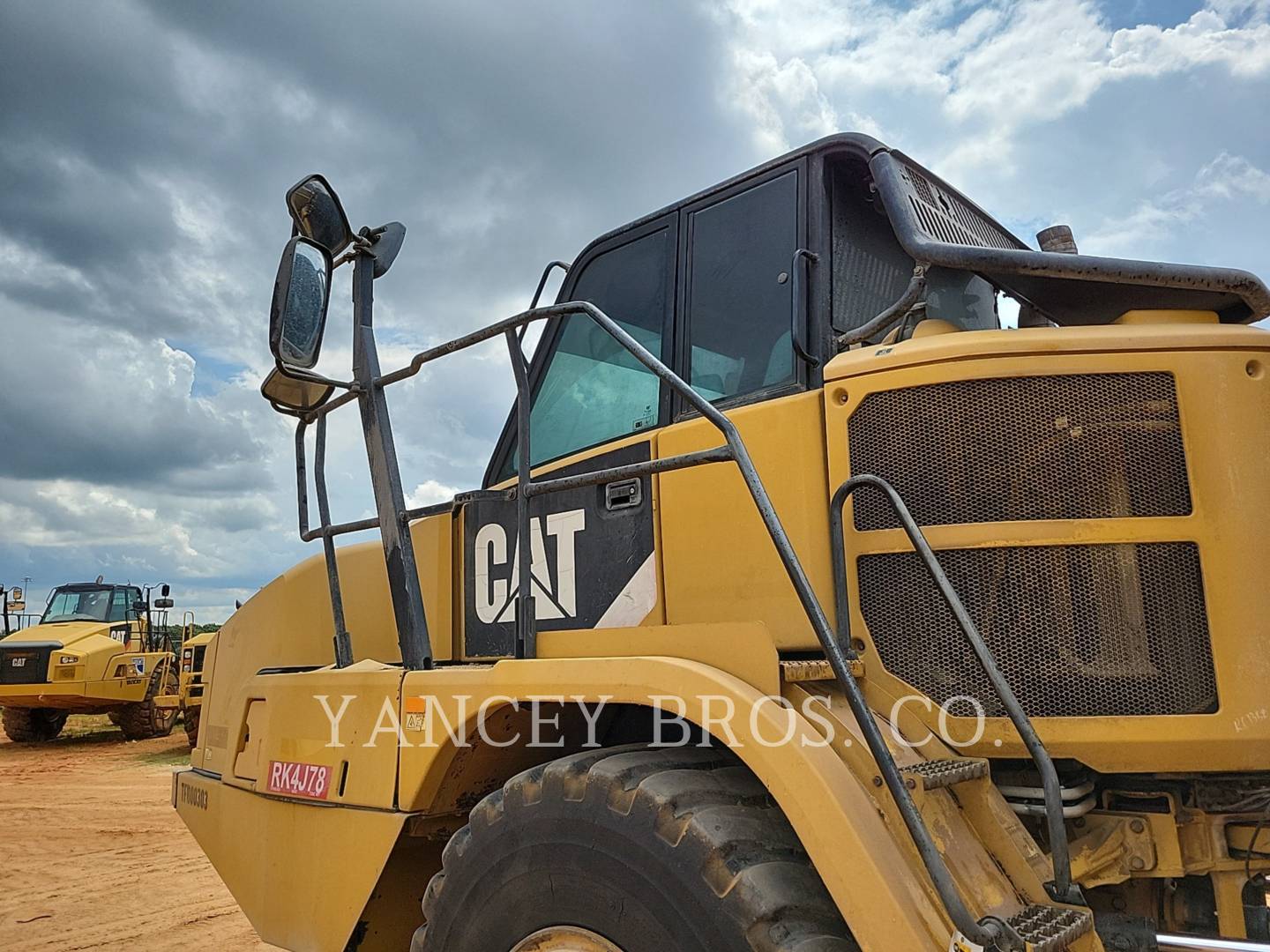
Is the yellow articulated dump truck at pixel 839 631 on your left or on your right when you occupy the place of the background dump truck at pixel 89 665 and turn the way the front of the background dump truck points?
on your left

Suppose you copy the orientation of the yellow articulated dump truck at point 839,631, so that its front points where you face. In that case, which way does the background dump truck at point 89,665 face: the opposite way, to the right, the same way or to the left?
to the left

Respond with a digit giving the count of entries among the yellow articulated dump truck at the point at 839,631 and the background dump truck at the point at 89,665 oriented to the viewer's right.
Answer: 0

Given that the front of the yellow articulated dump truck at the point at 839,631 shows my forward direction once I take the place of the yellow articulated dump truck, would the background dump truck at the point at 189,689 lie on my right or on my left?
on my right

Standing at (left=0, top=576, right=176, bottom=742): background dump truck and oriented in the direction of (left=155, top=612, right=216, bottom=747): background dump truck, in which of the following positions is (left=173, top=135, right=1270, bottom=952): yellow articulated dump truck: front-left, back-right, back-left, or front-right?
front-right

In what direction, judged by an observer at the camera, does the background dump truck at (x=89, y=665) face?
facing the viewer and to the left of the viewer

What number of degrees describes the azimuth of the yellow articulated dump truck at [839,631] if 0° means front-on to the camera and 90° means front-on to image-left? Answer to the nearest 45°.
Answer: approximately 90°

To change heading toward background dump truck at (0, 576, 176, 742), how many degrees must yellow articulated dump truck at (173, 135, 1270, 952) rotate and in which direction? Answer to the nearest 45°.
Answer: approximately 45° to its right

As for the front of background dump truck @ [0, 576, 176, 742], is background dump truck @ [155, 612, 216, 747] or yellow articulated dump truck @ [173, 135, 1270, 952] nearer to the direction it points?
the yellow articulated dump truck
